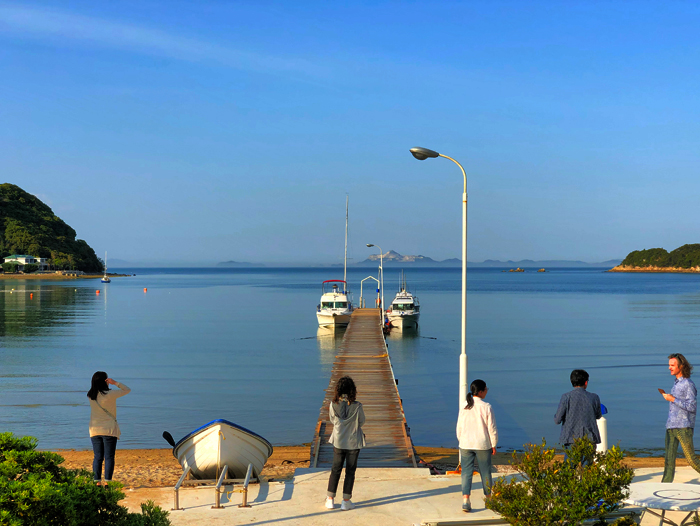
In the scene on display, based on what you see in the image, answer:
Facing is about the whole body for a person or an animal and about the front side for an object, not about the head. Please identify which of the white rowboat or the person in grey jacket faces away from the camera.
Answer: the person in grey jacket

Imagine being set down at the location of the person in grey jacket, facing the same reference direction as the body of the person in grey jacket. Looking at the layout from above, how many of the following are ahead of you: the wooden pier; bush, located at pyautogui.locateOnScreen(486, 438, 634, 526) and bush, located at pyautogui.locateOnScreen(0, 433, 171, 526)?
1

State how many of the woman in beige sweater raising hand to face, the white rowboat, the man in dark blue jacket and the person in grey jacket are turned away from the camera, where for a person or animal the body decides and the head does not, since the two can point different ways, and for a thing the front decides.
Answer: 3

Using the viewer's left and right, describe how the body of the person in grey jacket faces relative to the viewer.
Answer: facing away from the viewer

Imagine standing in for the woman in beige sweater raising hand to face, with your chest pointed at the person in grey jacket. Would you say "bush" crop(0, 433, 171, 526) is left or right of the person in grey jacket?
right

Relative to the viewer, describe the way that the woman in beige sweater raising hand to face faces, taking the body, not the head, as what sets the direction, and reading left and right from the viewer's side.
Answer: facing away from the viewer

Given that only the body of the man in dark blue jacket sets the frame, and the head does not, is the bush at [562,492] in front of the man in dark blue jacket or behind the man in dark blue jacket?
behind

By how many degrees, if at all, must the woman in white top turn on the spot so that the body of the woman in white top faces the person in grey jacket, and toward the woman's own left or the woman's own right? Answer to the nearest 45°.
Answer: approximately 135° to the woman's own left

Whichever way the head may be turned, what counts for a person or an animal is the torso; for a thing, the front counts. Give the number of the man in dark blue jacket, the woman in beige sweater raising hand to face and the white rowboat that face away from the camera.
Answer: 2

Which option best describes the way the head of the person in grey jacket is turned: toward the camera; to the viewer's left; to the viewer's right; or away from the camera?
away from the camera

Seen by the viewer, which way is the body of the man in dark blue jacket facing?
away from the camera

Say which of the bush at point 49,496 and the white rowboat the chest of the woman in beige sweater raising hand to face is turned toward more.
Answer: the white rowboat

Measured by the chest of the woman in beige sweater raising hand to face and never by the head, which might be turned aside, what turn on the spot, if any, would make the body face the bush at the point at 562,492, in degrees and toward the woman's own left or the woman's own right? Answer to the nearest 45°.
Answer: approximately 135° to the woman's own right
